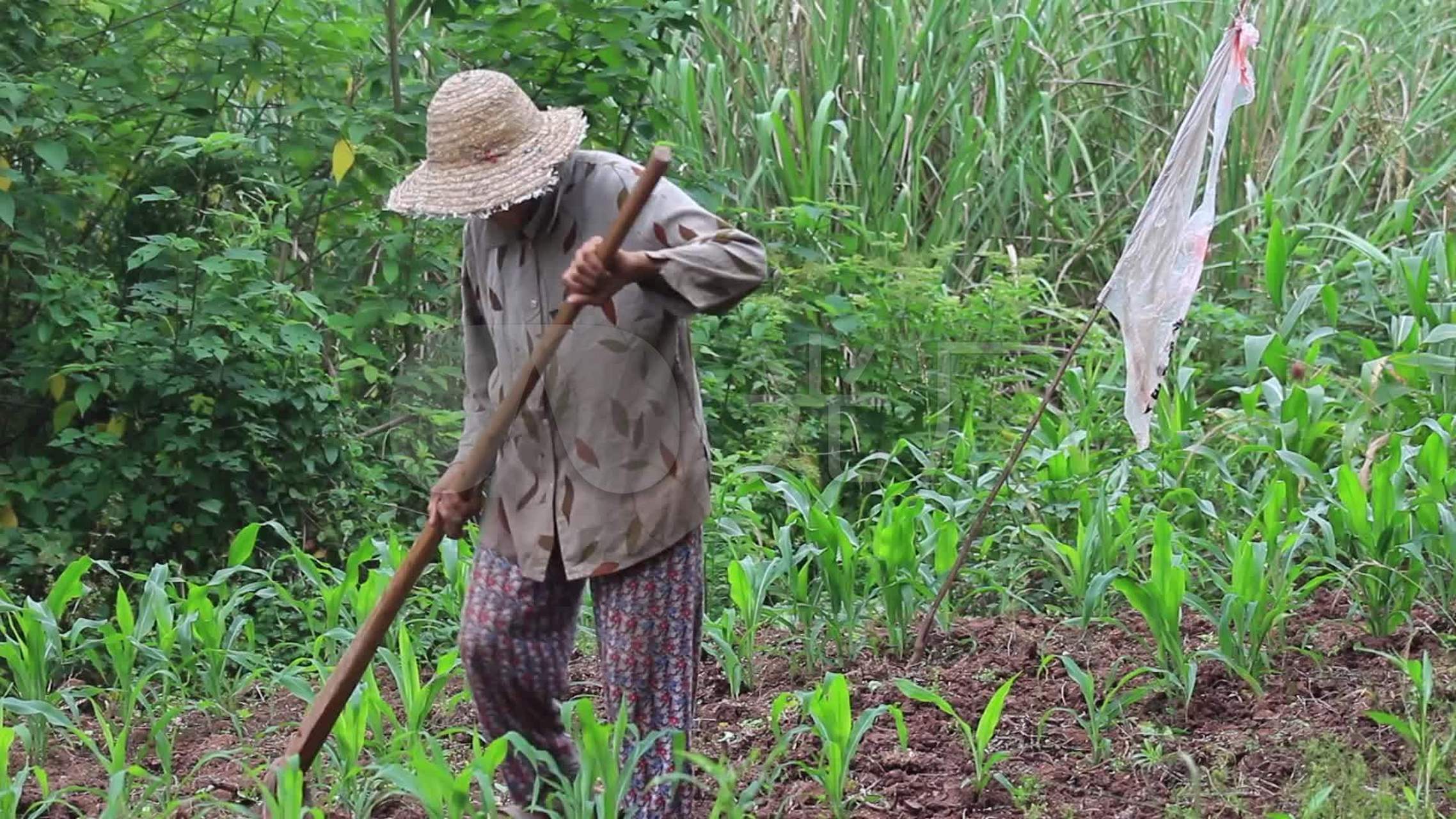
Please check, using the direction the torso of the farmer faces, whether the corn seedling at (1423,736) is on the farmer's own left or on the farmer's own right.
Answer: on the farmer's own left

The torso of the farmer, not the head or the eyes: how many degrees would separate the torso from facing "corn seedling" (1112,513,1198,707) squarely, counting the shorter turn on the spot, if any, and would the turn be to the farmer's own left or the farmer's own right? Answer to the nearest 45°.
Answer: approximately 135° to the farmer's own left

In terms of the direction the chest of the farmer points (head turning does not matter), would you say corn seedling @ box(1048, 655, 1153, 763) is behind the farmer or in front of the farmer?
behind

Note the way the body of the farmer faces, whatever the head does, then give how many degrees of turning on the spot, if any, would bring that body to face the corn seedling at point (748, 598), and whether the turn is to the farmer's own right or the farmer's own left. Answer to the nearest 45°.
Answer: approximately 180°

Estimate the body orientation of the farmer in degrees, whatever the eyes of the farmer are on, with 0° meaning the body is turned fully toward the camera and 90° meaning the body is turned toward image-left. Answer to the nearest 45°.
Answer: approximately 45°

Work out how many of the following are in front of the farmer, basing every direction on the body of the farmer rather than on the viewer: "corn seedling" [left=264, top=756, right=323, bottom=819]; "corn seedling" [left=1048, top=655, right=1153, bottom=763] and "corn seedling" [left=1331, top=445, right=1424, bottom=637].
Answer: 1

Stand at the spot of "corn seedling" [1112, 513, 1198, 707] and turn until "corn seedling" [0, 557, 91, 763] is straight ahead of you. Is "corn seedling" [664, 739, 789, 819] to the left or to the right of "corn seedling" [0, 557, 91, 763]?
left

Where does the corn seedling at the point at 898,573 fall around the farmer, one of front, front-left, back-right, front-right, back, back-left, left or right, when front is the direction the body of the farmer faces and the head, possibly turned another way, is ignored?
back
